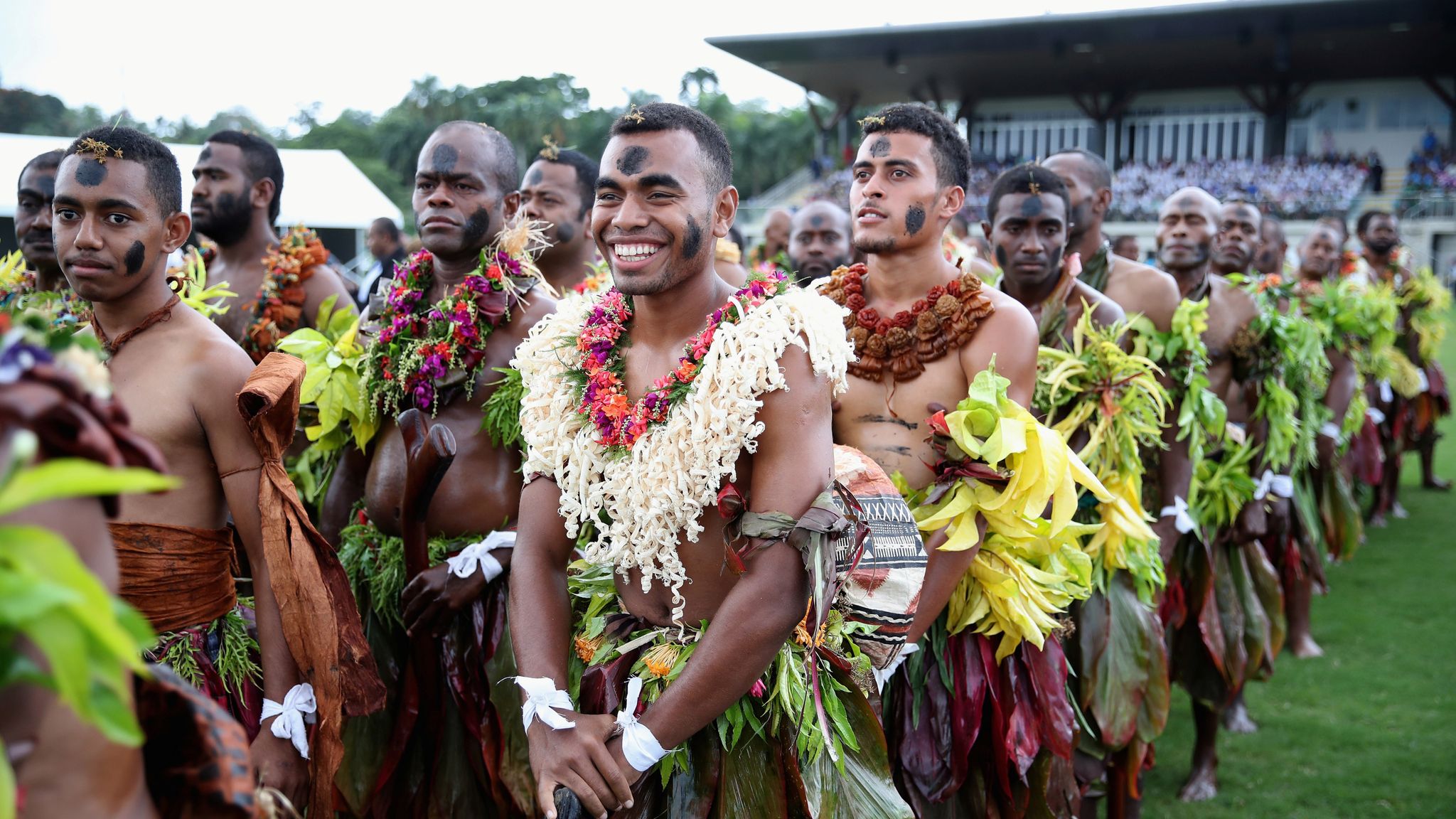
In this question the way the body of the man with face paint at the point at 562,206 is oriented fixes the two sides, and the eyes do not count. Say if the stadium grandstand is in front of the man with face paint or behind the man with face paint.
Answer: behind

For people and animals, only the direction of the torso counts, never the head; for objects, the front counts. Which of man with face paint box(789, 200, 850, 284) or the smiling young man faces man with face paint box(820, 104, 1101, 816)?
man with face paint box(789, 200, 850, 284)

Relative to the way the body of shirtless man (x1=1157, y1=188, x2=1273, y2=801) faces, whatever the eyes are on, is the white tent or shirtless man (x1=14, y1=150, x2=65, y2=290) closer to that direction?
the shirtless man

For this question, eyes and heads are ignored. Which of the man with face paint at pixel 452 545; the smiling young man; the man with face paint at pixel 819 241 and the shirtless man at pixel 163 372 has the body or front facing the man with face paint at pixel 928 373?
the man with face paint at pixel 819 241

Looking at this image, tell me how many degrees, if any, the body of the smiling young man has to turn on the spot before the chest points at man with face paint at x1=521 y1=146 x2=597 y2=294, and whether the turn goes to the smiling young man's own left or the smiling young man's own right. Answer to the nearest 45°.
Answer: approximately 135° to the smiling young man's own right

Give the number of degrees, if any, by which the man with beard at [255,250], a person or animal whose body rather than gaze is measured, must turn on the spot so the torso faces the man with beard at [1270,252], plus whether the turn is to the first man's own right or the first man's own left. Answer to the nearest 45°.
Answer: approximately 135° to the first man's own left

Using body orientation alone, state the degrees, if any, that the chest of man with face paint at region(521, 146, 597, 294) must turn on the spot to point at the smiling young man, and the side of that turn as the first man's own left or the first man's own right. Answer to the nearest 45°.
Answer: approximately 45° to the first man's own left

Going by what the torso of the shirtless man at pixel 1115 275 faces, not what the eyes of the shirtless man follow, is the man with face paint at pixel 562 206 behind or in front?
in front

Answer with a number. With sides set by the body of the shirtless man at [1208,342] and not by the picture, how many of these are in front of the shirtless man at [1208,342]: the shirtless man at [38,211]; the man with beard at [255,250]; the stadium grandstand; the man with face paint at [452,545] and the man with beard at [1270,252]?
3

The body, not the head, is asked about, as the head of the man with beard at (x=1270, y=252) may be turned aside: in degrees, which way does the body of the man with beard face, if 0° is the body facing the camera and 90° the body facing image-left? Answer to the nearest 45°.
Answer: approximately 45°
